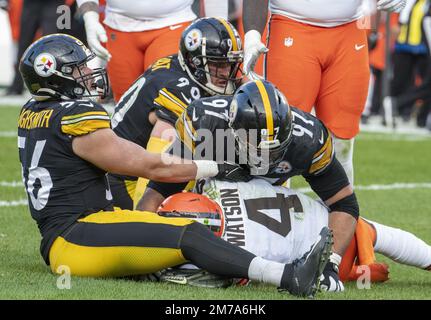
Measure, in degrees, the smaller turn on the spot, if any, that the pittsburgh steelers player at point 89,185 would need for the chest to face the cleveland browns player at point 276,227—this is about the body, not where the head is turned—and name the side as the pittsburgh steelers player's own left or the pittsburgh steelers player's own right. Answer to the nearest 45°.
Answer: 0° — they already face them

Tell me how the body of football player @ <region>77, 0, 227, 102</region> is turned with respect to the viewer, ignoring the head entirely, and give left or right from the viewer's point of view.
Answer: facing the viewer

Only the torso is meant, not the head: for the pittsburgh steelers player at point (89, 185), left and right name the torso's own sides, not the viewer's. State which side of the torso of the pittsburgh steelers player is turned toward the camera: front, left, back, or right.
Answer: right

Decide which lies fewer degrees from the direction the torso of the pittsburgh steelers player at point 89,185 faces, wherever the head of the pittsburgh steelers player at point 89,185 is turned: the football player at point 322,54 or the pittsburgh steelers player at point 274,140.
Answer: the pittsburgh steelers player

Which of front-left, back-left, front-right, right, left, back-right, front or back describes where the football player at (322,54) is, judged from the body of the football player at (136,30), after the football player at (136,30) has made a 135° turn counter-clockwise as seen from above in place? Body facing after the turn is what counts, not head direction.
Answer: right

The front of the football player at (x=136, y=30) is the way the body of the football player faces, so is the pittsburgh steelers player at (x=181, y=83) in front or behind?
in front

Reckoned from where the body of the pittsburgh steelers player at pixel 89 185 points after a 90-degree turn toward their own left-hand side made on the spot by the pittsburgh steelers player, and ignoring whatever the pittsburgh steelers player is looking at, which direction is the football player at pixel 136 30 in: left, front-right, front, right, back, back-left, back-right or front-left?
front

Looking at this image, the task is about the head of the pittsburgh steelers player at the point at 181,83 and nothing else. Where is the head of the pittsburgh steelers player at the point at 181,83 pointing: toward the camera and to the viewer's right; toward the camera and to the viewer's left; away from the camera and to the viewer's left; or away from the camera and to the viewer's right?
toward the camera and to the viewer's right
